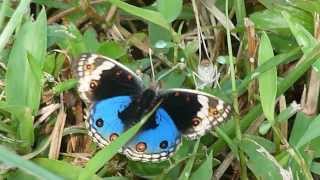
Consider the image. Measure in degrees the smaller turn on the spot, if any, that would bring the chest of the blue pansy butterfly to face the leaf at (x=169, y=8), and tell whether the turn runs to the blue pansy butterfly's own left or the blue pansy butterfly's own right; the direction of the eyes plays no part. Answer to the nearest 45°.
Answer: approximately 45° to the blue pansy butterfly's own left

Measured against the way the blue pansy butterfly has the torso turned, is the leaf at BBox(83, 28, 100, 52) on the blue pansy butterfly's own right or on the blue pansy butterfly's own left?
on the blue pansy butterfly's own left

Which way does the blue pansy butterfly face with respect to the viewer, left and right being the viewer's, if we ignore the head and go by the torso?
facing away from the viewer and to the right of the viewer
